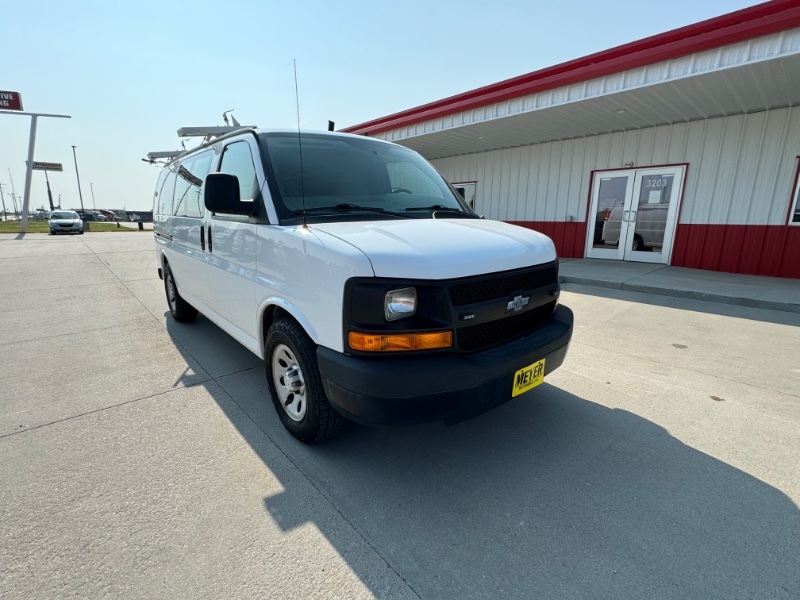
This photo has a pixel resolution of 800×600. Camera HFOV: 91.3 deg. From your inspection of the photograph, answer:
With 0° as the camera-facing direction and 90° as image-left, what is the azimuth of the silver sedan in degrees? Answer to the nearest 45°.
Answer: approximately 0°

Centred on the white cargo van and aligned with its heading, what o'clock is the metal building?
The metal building is roughly at 9 o'clock from the white cargo van.

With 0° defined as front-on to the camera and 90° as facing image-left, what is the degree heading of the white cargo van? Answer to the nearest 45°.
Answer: approximately 315°

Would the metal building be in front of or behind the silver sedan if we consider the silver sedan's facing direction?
in front

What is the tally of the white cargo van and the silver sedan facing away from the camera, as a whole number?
0

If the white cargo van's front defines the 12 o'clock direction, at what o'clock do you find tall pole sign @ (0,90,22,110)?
The tall pole sign is roughly at 6 o'clock from the white cargo van.

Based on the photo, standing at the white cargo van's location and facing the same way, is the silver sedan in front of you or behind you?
behind

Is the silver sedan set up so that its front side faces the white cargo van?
yes
